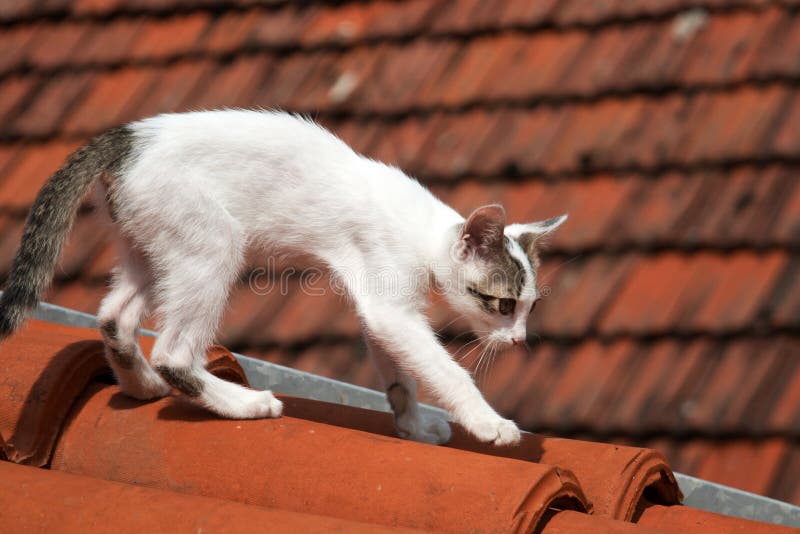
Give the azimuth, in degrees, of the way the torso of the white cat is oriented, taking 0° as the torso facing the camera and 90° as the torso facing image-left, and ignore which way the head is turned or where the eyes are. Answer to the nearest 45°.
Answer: approximately 270°
